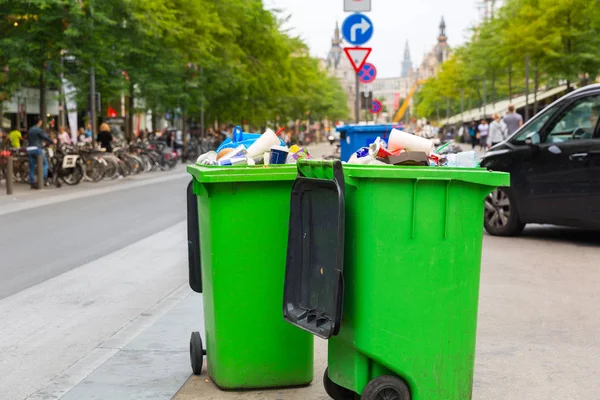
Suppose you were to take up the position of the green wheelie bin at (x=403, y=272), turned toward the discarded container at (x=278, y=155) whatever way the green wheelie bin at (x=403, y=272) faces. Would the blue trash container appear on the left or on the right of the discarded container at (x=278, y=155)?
right

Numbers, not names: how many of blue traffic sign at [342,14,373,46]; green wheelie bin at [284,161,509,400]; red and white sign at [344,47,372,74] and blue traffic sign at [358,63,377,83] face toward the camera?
3

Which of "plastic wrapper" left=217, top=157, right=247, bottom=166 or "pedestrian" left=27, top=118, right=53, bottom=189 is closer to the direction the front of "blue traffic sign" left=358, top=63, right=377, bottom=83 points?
the plastic wrapper

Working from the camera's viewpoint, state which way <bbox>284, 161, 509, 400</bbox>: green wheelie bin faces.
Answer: facing away from the viewer and to the right of the viewer

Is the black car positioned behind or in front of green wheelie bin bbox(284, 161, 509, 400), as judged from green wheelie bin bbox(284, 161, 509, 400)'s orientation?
in front

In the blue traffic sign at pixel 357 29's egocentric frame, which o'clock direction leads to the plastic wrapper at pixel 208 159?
The plastic wrapper is roughly at 12 o'clock from the blue traffic sign.

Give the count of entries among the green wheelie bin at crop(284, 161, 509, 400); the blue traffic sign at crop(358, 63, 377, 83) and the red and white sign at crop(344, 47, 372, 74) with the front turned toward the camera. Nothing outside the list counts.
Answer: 2

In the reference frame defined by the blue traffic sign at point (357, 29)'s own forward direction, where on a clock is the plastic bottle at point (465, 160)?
The plastic bottle is roughly at 12 o'clock from the blue traffic sign.

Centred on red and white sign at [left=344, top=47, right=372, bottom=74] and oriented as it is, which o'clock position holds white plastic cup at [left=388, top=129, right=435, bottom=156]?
The white plastic cup is roughly at 12 o'clock from the red and white sign.
